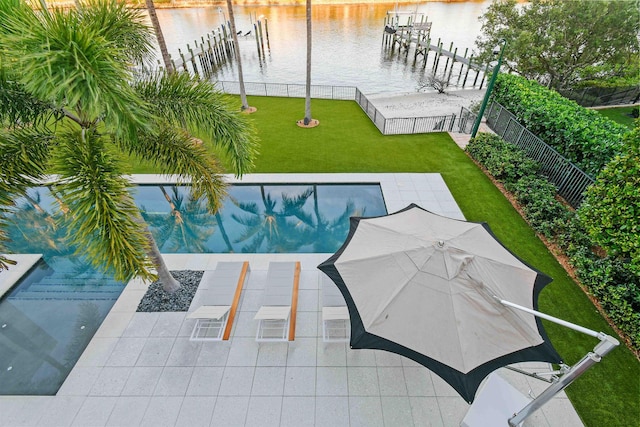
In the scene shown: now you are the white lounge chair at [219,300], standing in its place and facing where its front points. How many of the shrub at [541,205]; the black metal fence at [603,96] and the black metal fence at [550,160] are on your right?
3

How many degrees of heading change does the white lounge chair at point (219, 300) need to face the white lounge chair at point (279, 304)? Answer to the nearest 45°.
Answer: approximately 135° to its right

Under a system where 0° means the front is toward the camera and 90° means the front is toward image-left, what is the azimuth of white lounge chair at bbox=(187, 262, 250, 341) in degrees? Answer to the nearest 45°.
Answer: approximately 180°

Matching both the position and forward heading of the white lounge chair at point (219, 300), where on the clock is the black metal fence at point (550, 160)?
The black metal fence is roughly at 3 o'clock from the white lounge chair.

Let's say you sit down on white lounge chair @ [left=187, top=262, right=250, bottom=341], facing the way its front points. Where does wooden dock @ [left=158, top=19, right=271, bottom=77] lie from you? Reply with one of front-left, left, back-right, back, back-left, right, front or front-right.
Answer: front

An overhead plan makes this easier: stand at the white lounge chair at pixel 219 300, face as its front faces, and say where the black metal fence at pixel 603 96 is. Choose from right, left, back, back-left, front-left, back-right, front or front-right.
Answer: right

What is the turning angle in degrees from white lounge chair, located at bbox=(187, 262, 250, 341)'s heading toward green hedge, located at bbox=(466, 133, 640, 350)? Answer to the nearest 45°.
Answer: approximately 90° to its right

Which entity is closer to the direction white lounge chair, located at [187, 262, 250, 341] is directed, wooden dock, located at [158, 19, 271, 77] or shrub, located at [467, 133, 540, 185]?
the wooden dock

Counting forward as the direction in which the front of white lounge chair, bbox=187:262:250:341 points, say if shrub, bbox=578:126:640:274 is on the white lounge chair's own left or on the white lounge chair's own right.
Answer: on the white lounge chair's own right

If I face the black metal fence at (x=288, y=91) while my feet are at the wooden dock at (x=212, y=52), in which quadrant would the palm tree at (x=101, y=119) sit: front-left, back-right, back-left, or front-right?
front-right

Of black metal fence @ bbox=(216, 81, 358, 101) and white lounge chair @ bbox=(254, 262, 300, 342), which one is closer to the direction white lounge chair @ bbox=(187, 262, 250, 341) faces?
the black metal fence

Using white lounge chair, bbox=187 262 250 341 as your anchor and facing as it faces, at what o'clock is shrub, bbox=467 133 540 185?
The shrub is roughly at 3 o'clock from the white lounge chair.

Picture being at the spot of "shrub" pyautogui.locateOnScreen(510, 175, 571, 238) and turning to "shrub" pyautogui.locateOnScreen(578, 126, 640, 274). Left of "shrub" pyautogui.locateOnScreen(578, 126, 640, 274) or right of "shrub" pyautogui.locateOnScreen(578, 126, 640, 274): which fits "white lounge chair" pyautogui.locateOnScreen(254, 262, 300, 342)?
right

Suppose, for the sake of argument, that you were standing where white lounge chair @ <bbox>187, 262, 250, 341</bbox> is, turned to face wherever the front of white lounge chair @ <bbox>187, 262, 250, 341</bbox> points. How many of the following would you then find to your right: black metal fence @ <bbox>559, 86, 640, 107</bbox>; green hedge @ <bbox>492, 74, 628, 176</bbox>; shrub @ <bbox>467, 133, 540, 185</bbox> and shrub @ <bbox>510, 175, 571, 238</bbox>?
4

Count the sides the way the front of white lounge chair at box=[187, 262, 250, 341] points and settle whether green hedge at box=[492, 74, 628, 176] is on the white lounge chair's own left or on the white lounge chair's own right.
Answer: on the white lounge chair's own right

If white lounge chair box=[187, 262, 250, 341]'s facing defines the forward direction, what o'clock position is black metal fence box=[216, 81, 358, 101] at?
The black metal fence is roughly at 1 o'clock from the white lounge chair.

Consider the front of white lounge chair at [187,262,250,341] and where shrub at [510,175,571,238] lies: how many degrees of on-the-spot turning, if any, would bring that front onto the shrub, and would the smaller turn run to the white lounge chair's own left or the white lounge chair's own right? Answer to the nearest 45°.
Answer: approximately 90° to the white lounge chair's own right
